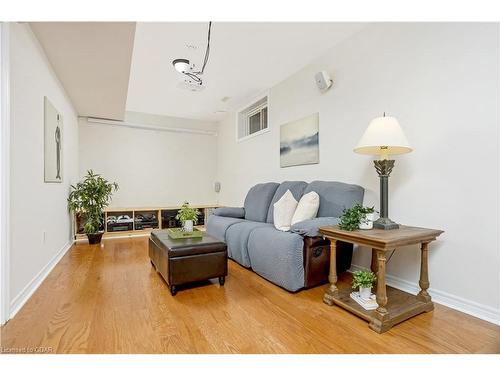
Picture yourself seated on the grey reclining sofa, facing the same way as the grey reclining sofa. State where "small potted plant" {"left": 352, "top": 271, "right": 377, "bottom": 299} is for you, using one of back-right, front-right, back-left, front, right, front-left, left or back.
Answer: left

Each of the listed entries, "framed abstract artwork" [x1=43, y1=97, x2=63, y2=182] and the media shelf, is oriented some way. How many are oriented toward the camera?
1

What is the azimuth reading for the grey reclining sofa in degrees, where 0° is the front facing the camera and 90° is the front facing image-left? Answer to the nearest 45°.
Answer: approximately 45°

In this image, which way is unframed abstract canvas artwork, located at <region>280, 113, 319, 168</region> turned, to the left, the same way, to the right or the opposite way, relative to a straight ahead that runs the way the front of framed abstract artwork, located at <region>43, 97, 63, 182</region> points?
the opposite way

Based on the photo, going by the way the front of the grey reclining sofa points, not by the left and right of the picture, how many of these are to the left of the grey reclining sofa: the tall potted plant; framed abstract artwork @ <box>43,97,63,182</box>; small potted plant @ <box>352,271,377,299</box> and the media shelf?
1

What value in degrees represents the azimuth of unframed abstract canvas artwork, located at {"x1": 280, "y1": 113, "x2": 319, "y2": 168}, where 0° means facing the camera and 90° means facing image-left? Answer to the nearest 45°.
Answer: approximately 45°

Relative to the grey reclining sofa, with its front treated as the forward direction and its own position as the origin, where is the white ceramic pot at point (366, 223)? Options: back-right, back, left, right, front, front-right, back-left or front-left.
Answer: left

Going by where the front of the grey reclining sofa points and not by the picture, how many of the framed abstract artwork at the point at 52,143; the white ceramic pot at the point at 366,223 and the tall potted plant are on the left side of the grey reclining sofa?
1

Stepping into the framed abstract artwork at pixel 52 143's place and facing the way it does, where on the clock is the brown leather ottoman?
The brown leather ottoman is roughly at 2 o'clock from the framed abstract artwork.

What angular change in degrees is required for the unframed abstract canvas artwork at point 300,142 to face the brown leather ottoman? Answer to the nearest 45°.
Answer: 0° — it already faces it

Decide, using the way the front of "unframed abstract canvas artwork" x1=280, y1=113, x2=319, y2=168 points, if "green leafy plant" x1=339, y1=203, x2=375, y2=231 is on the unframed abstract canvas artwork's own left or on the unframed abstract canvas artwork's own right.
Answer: on the unframed abstract canvas artwork's own left

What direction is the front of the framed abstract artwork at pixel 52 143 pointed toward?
to the viewer's right

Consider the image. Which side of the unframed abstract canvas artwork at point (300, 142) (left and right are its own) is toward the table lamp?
left

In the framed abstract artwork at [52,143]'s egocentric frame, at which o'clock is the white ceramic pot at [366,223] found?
The white ceramic pot is roughly at 2 o'clock from the framed abstract artwork.
